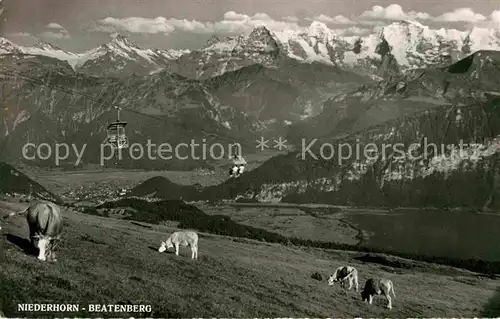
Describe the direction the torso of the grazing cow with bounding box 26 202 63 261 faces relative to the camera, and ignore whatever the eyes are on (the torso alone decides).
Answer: toward the camera
